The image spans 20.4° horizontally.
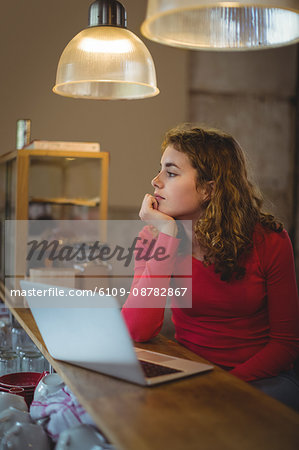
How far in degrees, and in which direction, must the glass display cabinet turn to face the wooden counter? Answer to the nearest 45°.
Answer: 0° — it already faces it

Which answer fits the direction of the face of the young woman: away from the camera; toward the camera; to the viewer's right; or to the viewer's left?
to the viewer's left

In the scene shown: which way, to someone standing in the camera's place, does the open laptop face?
facing away from the viewer and to the right of the viewer

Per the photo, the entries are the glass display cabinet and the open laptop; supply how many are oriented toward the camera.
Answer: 1

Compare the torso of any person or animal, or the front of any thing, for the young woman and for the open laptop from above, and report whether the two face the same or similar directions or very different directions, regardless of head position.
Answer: very different directions

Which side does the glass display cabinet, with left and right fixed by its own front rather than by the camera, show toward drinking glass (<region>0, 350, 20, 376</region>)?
front

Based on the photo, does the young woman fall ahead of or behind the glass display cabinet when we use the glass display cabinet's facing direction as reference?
ahead

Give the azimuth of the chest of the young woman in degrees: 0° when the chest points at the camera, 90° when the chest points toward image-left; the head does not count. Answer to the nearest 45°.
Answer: approximately 45°

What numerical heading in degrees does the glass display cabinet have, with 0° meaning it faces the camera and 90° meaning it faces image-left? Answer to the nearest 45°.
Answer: approximately 0°
